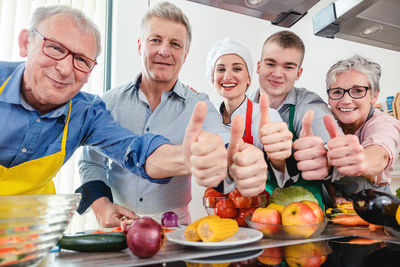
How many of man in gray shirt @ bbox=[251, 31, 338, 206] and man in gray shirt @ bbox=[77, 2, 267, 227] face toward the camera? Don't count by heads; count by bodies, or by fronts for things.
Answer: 2

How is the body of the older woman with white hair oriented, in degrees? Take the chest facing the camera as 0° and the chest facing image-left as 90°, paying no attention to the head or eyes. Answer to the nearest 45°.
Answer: approximately 45°

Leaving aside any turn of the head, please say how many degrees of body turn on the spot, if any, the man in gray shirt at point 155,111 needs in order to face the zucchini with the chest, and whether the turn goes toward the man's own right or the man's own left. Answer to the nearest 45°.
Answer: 0° — they already face it

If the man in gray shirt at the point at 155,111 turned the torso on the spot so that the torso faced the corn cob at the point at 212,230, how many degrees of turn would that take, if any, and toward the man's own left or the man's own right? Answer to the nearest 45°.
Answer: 0° — they already face it

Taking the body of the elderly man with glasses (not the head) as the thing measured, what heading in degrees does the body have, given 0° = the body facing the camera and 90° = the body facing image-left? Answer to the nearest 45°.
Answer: approximately 315°

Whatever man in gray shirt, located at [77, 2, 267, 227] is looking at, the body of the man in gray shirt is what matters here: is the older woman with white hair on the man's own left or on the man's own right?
on the man's own left
